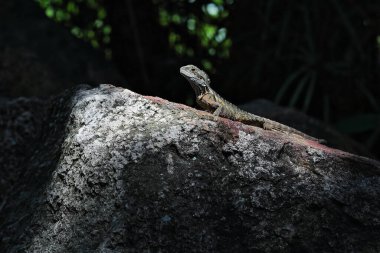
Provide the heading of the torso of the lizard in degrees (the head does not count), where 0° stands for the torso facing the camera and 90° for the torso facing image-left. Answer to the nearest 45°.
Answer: approximately 90°
